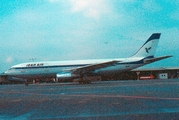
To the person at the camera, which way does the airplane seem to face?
facing to the left of the viewer
